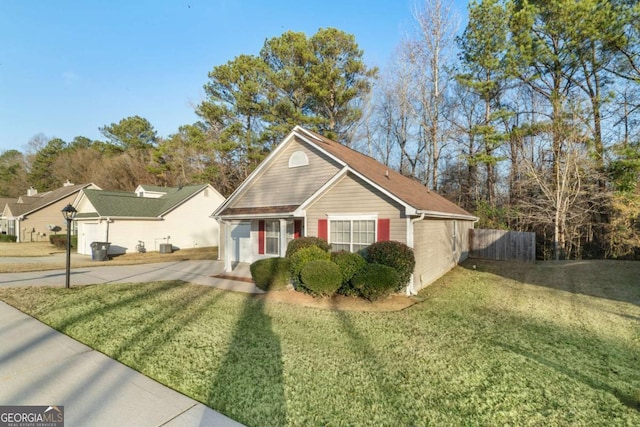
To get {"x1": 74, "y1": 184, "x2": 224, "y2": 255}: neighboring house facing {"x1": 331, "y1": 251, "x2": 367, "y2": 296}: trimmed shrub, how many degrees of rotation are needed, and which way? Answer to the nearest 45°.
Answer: approximately 45° to its left

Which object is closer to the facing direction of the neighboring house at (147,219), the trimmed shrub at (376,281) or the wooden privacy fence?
the trimmed shrub

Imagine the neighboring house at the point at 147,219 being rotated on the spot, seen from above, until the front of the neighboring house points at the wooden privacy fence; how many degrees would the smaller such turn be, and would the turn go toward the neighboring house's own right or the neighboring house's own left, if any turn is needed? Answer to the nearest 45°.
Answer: approximately 90° to the neighboring house's own left

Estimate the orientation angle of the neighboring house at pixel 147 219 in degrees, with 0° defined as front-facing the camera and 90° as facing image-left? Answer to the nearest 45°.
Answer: approximately 45°

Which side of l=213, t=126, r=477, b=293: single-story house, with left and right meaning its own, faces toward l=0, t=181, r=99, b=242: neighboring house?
right

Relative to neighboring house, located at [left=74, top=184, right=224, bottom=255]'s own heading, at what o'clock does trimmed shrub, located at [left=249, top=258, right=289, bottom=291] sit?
The trimmed shrub is roughly at 10 o'clock from the neighboring house.

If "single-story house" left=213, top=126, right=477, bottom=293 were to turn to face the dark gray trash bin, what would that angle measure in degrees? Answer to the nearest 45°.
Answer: approximately 45° to its right

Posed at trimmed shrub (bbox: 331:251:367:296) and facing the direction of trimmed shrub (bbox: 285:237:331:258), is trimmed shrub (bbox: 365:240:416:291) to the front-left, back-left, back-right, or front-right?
back-right

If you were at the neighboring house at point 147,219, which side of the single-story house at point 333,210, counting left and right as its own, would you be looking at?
right

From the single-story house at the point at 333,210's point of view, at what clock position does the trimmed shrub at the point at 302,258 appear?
The trimmed shrub is roughly at 11 o'clock from the single-story house.

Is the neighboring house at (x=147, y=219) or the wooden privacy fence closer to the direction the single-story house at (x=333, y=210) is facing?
the neighboring house

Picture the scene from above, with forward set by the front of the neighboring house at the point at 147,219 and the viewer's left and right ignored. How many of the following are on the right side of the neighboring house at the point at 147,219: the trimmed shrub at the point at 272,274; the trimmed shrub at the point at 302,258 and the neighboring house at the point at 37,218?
1

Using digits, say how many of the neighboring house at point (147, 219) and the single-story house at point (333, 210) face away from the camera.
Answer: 0

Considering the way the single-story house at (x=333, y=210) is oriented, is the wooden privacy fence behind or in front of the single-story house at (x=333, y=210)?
behind
